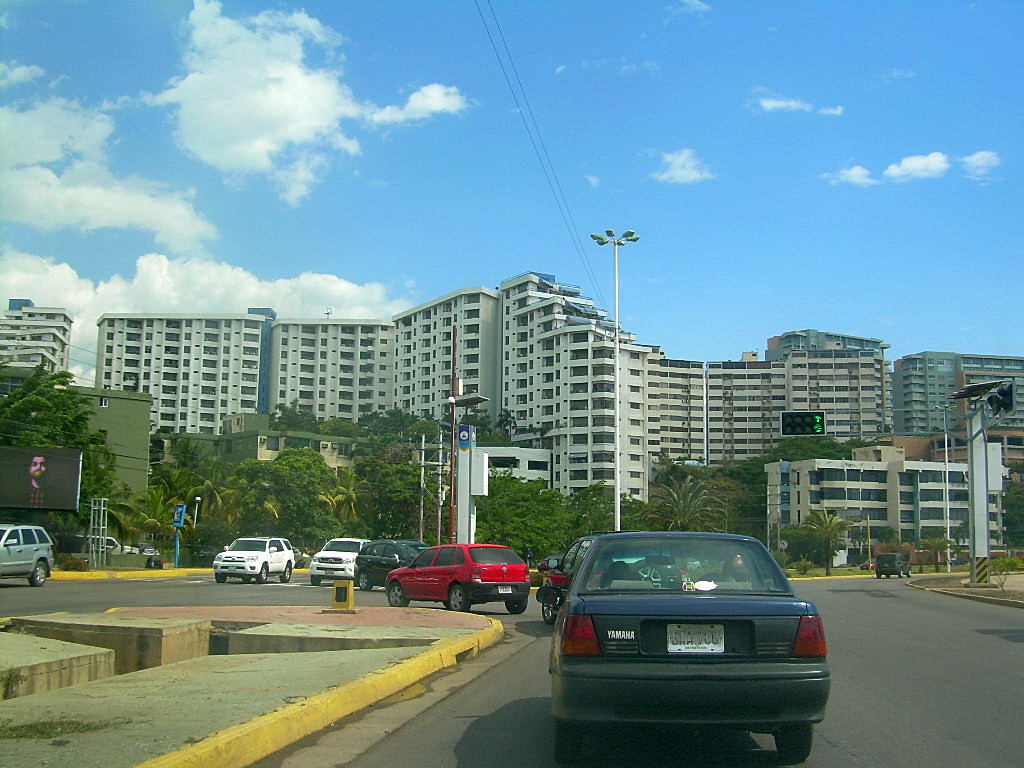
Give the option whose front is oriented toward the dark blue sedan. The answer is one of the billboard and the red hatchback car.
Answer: the billboard

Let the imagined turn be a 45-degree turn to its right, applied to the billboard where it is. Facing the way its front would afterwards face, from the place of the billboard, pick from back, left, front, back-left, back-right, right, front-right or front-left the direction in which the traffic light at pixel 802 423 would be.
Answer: left

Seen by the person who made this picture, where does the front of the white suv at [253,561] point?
facing the viewer and to the left of the viewer

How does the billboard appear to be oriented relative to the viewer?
toward the camera

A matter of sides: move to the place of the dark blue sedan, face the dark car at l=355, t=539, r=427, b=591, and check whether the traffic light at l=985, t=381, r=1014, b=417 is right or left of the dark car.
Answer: right

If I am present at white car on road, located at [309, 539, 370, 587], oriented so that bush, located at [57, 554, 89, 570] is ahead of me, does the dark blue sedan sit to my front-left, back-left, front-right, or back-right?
back-left

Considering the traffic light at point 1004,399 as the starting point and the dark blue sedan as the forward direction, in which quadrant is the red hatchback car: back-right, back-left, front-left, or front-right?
front-right

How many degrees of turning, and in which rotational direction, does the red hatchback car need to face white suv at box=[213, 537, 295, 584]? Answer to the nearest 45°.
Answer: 0° — it already faces it

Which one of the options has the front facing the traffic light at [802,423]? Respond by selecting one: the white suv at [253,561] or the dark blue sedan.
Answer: the dark blue sedan

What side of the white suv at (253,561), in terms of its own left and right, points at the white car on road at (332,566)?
left

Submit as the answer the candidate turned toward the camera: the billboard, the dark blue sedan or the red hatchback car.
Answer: the billboard

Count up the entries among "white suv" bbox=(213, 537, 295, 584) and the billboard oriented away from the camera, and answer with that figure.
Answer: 0

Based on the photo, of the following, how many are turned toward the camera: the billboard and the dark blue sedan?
1

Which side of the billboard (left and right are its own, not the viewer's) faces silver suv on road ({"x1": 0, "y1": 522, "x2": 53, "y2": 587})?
front

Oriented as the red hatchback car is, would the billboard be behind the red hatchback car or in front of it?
in front

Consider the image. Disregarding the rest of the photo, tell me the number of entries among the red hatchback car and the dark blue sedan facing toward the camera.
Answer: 0

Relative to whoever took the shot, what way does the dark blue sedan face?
facing away from the viewer

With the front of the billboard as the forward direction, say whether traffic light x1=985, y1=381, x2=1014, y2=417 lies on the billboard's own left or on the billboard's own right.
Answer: on the billboard's own left
